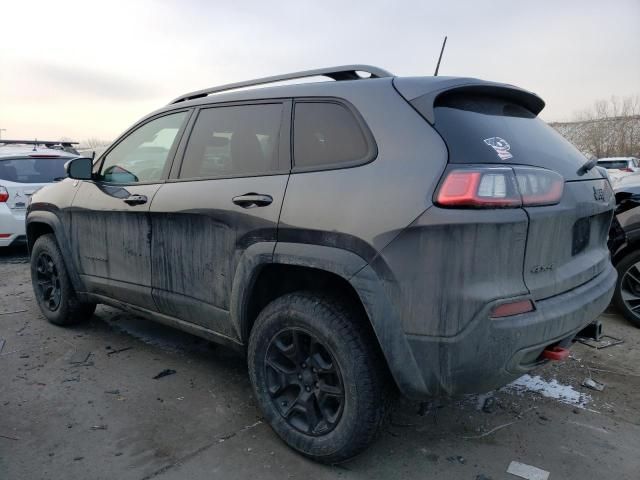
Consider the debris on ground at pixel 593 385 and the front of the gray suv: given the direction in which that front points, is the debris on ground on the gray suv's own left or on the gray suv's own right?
on the gray suv's own right

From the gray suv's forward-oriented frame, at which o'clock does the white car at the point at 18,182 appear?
The white car is roughly at 12 o'clock from the gray suv.

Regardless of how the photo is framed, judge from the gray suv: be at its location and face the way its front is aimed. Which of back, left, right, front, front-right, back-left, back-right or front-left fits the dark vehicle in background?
right

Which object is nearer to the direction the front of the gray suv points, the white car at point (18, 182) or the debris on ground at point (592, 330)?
the white car

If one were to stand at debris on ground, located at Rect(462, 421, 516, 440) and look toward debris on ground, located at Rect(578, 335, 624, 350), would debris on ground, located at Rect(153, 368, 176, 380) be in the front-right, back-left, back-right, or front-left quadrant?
back-left

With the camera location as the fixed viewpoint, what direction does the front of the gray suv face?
facing away from the viewer and to the left of the viewer

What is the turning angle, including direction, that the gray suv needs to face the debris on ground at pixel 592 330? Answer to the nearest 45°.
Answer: approximately 135° to its right
